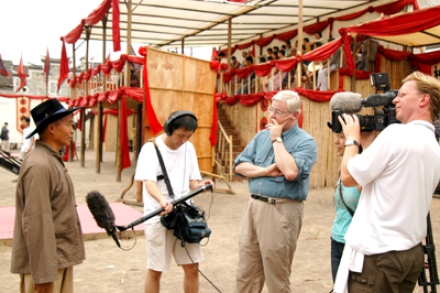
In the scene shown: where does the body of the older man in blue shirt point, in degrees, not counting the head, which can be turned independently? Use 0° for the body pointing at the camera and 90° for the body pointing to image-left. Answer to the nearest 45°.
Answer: approximately 45°

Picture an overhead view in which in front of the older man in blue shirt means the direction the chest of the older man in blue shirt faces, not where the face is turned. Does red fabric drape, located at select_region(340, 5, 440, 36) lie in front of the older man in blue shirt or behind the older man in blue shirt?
behind

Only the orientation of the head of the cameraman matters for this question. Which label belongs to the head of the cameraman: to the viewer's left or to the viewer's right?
to the viewer's left

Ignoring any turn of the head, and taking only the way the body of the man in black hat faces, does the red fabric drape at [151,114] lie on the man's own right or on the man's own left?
on the man's own left

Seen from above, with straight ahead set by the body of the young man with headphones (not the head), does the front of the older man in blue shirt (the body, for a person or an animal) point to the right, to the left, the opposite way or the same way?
to the right

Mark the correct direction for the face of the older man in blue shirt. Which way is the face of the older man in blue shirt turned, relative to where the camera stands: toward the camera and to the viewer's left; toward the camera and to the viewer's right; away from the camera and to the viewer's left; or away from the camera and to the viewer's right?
toward the camera and to the viewer's left

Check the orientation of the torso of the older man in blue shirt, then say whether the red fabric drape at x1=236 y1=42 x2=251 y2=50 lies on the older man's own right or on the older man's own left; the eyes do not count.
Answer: on the older man's own right

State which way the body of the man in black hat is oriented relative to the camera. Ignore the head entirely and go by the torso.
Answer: to the viewer's right

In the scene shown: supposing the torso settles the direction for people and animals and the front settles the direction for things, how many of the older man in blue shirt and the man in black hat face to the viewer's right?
1

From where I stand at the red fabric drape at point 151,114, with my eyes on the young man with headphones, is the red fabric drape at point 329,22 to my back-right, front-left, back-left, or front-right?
back-left

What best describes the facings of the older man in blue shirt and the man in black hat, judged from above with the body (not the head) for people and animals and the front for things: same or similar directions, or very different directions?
very different directions

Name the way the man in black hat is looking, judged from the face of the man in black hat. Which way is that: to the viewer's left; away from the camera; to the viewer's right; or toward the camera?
to the viewer's right
